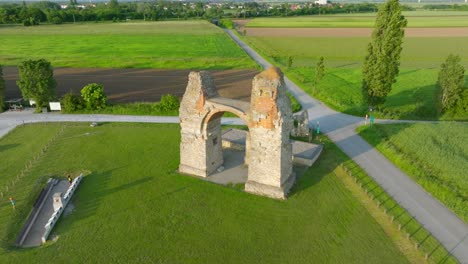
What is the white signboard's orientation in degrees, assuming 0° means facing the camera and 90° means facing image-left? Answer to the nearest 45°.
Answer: approximately 0°

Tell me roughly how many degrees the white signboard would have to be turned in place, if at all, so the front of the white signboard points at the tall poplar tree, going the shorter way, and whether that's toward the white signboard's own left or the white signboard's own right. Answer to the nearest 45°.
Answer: approximately 45° to the white signboard's own left

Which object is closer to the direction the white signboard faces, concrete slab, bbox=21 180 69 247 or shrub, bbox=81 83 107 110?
the concrete slab

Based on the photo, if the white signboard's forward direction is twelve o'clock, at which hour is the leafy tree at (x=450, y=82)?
The leafy tree is roughly at 10 o'clock from the white signboard.

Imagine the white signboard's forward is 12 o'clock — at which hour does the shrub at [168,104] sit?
The shrub is roughly at 10 o'clock from the white signboard.

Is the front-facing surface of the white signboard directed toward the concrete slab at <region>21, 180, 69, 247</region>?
yes

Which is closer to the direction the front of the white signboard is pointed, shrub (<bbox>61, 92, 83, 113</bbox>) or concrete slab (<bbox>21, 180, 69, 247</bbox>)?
the concrete slab
